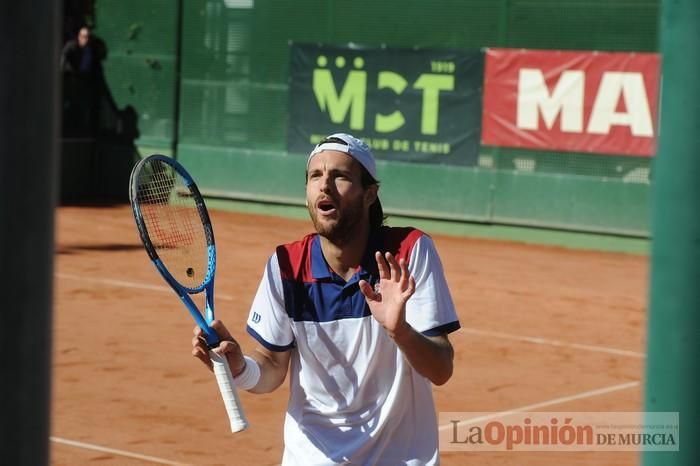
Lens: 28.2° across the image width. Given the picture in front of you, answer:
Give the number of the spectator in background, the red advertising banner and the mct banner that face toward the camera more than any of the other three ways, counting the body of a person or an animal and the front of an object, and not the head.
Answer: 3

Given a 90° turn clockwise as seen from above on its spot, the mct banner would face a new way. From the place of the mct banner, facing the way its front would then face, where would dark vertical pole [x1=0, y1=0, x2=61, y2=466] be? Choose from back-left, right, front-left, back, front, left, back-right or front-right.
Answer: left

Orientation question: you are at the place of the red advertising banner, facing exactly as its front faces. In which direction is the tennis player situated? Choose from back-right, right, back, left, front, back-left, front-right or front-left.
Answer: front

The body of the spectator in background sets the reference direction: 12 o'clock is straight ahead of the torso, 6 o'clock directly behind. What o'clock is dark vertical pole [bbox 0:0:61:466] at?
The dark vertical pole is roughly at 12 o'clock from the spectator in background.

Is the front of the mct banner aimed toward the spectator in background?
no

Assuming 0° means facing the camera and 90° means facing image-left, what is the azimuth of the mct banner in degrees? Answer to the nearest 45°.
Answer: approximately 0°

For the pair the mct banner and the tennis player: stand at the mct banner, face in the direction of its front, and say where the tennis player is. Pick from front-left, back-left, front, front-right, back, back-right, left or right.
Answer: front

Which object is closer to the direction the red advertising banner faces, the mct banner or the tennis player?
the tennis player

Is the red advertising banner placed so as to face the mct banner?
no

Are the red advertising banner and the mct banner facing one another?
no

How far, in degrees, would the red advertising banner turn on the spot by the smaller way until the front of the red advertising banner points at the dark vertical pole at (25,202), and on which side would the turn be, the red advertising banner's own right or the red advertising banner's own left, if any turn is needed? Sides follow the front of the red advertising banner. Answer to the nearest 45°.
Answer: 0° — it already faces it

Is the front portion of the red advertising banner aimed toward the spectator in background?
no

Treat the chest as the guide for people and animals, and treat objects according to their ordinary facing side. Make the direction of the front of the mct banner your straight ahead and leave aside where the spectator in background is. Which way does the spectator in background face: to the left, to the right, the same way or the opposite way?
the same way

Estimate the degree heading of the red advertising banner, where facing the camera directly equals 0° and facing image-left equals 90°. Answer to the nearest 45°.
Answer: approximately 0°

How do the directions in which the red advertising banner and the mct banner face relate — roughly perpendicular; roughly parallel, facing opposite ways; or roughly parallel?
roughly parallel

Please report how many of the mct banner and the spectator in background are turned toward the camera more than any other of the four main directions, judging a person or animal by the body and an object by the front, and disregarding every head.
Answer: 2

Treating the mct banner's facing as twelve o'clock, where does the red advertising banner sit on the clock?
The red advertising banner is roughly at 10 o'clock from the mct banner.

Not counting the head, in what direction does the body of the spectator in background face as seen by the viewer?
toward the camera

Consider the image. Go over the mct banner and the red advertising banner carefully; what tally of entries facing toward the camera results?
2
